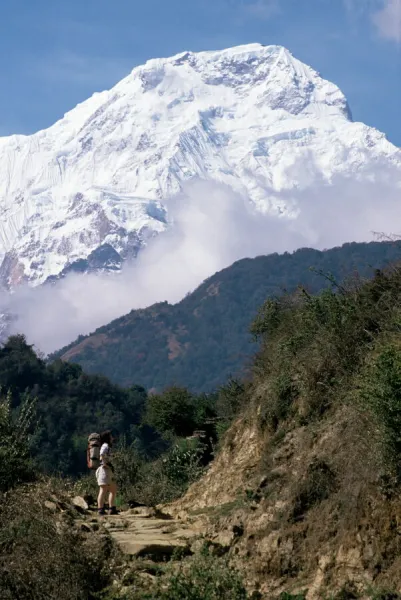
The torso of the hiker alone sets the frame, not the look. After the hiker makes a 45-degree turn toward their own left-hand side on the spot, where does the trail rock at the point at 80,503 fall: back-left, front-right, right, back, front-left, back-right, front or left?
left

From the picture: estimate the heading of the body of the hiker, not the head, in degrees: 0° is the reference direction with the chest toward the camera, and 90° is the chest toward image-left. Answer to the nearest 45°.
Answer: approximately 270°
